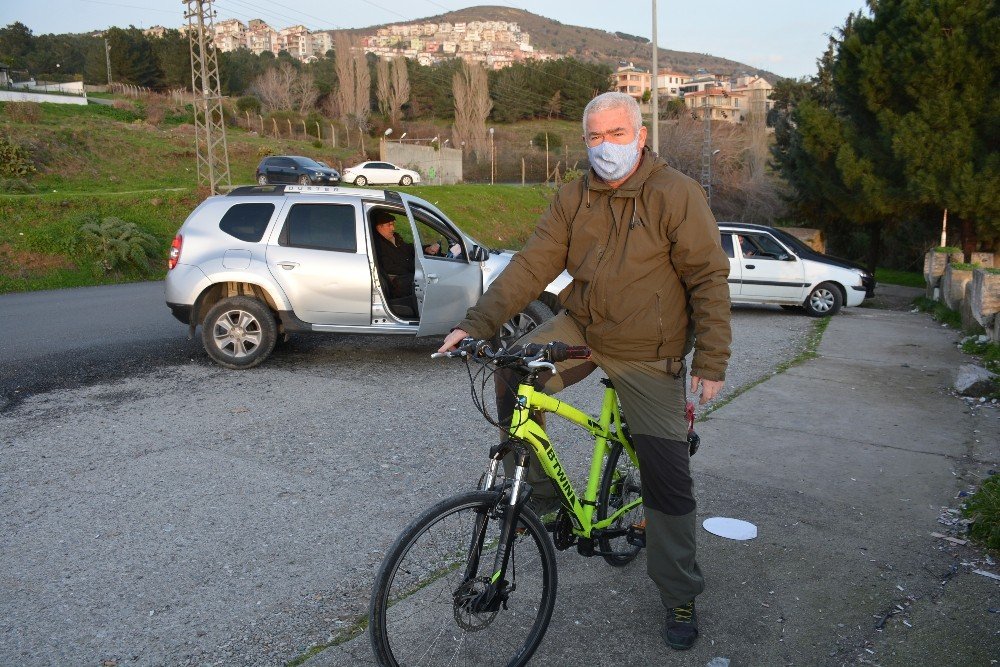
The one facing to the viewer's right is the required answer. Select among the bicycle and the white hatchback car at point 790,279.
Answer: the white hatchback car

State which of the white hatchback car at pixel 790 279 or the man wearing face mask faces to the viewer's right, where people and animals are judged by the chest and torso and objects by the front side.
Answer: the white hatchback car

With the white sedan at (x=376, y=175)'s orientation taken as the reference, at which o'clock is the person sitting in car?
The person sitting in car is roughly at 3 o'clock from the white sedan.

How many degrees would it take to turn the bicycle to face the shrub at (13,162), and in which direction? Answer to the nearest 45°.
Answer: approximately 90° to its right

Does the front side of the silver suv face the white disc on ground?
no

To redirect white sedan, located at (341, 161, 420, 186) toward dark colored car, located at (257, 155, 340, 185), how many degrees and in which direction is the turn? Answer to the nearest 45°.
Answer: approximately 135° to its right

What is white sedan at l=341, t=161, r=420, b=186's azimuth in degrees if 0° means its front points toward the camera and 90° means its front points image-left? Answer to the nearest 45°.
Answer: approximately 270°

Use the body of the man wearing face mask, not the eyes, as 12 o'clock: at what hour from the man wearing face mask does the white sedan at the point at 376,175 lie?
The white sedan is roughly at 4 o'clock from the man wearing face mask.

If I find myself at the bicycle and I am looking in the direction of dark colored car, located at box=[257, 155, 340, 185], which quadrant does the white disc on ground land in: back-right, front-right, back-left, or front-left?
front-right

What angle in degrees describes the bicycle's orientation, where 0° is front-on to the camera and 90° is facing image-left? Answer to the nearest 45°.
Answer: approximately 45°

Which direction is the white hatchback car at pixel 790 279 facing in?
to the viewer's right

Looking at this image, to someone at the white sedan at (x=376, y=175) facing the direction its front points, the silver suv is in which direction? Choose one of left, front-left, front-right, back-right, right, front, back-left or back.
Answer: right

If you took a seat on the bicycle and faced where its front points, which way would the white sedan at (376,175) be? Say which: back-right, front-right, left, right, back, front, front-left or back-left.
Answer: back-right

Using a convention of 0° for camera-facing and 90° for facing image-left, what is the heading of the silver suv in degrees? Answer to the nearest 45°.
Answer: approximately 270°

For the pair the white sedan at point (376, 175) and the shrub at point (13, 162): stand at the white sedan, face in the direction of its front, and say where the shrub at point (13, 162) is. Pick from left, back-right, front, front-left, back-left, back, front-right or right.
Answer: back-right

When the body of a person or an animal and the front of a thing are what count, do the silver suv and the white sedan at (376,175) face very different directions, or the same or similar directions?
same or similar directions

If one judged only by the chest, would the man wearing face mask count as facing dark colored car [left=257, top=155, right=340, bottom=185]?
no

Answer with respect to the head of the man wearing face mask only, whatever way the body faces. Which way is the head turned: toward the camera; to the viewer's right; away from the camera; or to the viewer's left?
toward the camera
